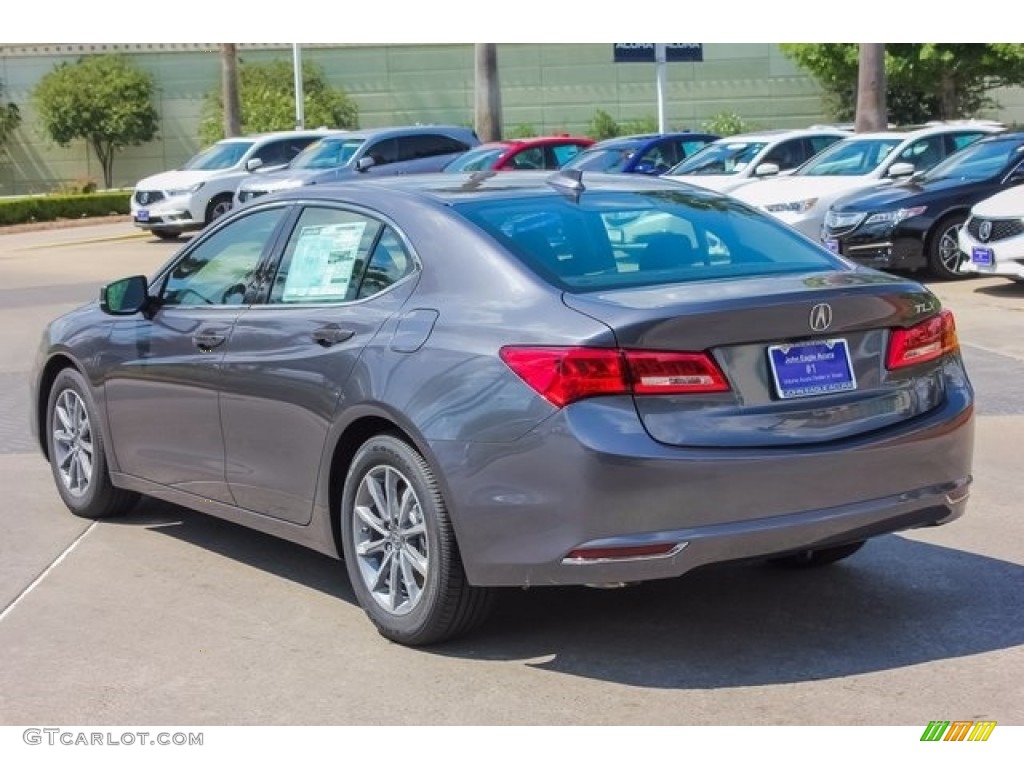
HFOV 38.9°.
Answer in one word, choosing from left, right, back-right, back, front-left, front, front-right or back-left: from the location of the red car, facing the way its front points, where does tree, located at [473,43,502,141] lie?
back-right

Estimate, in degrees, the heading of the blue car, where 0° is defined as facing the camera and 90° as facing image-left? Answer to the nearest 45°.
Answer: approximately 45°

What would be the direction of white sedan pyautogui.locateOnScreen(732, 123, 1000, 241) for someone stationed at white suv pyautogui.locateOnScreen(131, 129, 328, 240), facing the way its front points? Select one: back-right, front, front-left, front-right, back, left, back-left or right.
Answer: left

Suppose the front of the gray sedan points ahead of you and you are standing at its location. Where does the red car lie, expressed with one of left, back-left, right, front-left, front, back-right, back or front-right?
front-right

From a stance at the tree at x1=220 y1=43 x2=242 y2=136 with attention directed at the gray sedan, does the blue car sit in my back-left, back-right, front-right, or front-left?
front-left

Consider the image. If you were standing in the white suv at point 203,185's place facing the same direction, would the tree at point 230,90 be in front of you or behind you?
behind

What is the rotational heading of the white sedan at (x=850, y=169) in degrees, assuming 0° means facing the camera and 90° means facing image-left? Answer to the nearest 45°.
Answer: approximately 45°

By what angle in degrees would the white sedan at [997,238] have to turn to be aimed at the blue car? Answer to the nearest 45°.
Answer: approximately 90° to its right

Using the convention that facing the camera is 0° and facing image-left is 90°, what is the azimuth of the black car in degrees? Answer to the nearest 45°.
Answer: approximately 45°

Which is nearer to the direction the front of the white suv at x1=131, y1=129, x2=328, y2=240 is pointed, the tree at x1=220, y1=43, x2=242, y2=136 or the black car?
the black car

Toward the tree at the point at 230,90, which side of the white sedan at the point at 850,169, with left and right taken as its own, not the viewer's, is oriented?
right

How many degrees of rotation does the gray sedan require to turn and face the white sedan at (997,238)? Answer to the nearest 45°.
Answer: approximately 90° to its right

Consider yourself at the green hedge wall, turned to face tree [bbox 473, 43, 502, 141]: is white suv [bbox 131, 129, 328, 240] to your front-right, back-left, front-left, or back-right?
front-right

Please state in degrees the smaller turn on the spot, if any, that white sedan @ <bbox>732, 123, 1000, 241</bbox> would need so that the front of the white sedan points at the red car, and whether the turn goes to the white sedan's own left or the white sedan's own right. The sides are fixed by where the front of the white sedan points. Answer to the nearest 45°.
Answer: approximately 90° to the white sedan's own right

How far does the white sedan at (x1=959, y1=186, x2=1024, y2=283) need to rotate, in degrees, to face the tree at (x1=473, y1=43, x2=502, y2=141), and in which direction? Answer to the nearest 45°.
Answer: approximately 90° to its right
